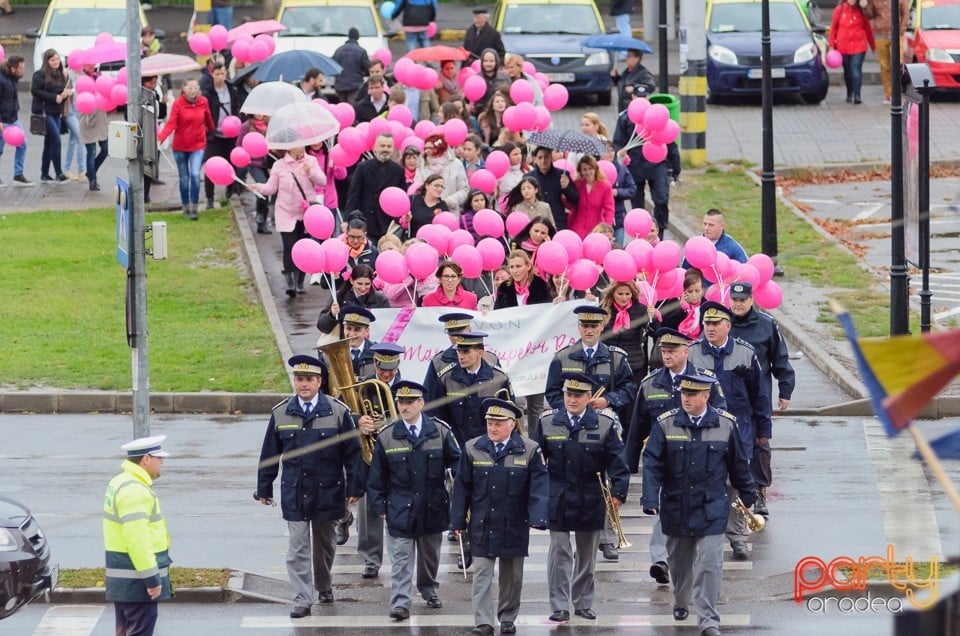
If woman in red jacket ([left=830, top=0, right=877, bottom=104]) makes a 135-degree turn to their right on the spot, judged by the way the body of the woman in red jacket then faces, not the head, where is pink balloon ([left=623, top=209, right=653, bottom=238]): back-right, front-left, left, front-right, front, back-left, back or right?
back-left

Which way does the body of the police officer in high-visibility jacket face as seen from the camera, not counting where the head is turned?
to the viewer's right

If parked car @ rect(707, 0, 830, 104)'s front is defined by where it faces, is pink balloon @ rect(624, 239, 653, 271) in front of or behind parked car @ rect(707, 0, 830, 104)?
in front

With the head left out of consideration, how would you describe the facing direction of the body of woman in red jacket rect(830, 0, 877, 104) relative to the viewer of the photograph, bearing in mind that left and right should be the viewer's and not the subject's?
facing the viewer

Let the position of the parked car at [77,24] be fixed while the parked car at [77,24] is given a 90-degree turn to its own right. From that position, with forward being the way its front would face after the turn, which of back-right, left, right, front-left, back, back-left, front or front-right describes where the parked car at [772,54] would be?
back

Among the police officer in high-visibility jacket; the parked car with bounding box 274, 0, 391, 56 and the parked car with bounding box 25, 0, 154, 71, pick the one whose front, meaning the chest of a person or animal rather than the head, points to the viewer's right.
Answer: the police officer in high-visibility jacket

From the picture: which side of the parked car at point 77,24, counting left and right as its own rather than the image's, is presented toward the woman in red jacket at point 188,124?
front

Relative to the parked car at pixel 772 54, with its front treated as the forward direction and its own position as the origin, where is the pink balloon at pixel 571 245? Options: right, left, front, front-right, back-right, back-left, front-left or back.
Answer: front

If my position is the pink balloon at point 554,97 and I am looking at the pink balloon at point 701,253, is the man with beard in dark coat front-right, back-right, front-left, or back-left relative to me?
front-right

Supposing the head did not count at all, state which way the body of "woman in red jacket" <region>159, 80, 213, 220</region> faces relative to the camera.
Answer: toward the camera

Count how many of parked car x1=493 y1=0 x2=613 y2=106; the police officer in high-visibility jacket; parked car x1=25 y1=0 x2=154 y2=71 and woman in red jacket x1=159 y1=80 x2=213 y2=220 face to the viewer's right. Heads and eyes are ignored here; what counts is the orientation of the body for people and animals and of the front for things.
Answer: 1

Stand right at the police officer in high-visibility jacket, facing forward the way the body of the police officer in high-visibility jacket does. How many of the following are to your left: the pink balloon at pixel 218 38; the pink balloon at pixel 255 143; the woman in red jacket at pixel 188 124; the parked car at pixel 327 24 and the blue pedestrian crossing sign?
5

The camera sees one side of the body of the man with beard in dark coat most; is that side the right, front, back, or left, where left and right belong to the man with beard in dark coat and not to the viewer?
front

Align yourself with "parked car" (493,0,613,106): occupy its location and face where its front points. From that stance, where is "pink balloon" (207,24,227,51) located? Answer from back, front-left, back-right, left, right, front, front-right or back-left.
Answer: front-right
